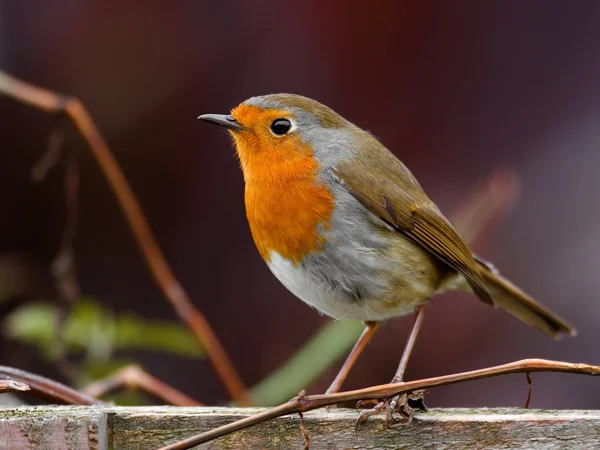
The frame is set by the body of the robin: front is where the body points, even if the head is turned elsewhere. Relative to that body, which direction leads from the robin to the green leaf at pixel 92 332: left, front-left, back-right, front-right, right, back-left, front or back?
front

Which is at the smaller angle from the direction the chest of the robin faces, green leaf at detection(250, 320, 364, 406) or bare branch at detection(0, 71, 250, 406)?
the bare branch

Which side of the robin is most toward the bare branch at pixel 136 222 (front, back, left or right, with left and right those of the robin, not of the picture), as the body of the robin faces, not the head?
front

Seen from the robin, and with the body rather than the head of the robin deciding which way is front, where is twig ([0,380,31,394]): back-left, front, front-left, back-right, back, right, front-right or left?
front-left

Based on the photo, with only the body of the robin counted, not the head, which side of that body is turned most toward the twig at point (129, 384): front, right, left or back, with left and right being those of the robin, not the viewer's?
front

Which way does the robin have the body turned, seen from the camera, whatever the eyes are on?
to the viewer's left
